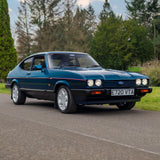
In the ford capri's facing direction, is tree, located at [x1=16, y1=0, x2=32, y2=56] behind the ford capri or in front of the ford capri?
behind

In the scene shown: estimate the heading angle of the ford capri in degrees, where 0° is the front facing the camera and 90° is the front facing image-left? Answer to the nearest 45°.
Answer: approximately 315°

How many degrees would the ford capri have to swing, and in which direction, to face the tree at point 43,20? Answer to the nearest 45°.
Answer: approximately 135° to its left

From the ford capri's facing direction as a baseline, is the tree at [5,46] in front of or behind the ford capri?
behind
